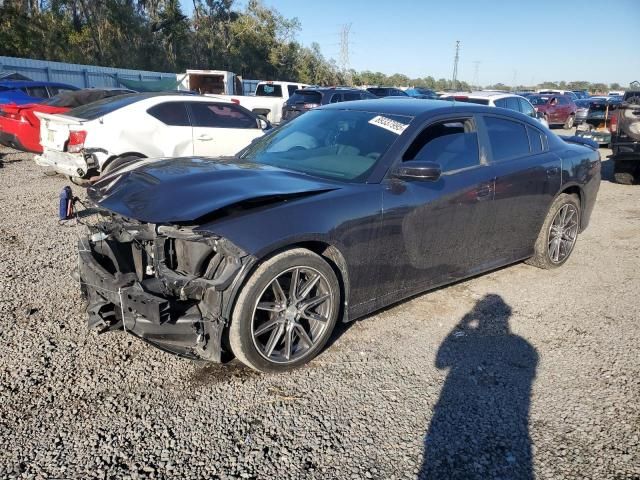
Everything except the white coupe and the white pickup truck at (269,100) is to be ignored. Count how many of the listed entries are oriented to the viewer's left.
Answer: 0

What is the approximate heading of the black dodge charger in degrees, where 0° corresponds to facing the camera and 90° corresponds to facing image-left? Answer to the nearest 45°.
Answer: approximately 45°

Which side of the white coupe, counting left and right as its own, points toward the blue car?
left

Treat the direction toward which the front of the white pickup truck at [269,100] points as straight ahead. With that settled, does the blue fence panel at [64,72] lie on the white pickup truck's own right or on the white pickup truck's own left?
on the white pickup truck's own left

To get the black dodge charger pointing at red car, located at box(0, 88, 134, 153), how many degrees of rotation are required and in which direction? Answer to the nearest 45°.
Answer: approximately 90° to its right

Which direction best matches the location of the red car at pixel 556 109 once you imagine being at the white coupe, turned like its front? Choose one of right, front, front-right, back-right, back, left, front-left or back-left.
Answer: front

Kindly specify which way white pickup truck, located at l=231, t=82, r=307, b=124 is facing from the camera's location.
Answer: facing away from the viewer and to the right of the viewer

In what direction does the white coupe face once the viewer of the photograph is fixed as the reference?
facing away from the viewer and to the right of the viewer

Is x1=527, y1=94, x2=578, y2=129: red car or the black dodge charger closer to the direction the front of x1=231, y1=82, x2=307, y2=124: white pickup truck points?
the red car

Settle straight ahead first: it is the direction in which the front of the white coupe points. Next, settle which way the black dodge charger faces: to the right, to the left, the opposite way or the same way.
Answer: the opposite way
